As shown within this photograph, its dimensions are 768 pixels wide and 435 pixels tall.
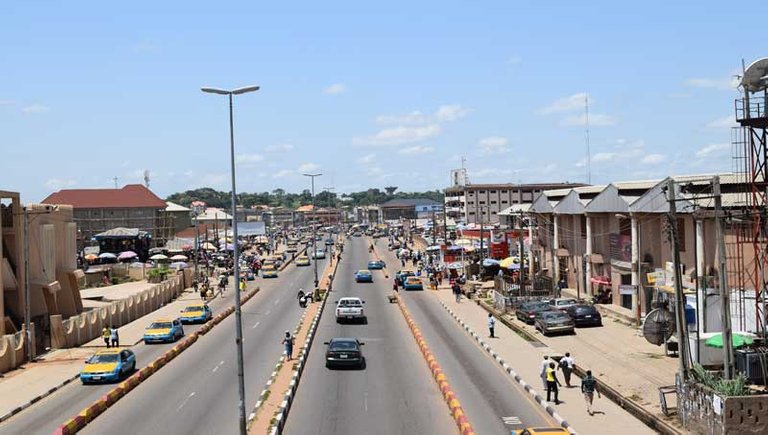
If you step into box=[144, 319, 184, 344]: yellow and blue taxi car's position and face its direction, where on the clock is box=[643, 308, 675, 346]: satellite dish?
The satellite dish is roughly at 9 o'clock from the yellow and blue taxi car.

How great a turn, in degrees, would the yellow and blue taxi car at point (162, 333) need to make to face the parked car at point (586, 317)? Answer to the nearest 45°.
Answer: approximately 135° to its left

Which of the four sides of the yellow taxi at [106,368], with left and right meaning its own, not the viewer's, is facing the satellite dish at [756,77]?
left

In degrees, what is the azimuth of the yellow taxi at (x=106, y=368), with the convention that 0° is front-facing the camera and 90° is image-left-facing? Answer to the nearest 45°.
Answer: approximately 45°

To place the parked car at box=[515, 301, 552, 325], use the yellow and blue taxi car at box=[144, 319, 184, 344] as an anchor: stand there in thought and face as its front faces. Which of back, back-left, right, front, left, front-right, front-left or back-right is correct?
back-left
